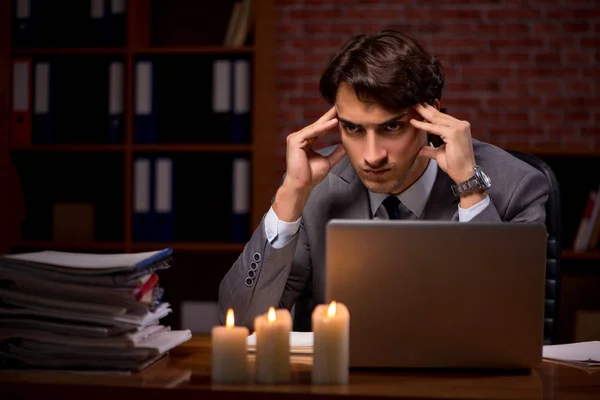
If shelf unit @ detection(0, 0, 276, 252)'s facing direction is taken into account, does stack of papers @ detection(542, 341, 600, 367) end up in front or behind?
in front

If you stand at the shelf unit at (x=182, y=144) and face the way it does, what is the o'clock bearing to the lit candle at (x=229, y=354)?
The lit candle is roughly at 12 o'clock from the shelf unit.

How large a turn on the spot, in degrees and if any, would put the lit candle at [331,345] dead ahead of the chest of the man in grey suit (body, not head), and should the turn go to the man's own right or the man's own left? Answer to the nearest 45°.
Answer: approximately 45° to the man's own left

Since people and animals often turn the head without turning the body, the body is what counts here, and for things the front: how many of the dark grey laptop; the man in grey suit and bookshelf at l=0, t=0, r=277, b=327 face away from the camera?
1

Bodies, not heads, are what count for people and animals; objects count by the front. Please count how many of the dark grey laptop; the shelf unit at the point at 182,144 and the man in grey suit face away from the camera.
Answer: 1

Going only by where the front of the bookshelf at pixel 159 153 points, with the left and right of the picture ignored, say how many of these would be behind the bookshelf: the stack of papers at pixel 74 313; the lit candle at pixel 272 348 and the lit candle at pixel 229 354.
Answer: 0

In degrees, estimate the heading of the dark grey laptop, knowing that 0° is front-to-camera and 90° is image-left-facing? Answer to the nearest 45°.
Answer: approximately 180°

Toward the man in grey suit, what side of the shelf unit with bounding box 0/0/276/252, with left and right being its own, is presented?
front

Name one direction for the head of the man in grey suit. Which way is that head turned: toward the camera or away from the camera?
toward the camera

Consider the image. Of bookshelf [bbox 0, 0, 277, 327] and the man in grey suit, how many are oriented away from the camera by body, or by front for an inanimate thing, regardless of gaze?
0

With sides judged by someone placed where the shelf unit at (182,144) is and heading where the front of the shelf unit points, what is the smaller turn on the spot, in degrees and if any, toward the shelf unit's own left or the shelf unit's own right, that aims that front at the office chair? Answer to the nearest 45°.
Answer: approximately 45° to the shelf unit's own left

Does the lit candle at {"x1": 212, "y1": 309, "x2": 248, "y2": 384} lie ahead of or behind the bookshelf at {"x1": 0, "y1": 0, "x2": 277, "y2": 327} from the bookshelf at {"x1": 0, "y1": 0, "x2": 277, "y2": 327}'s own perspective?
ahead

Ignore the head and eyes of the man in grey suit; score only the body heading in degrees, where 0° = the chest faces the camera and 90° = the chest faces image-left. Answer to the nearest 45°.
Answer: approximately 45°

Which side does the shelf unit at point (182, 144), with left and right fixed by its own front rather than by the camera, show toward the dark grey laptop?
front

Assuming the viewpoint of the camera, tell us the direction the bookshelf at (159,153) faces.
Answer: facing the viewer
